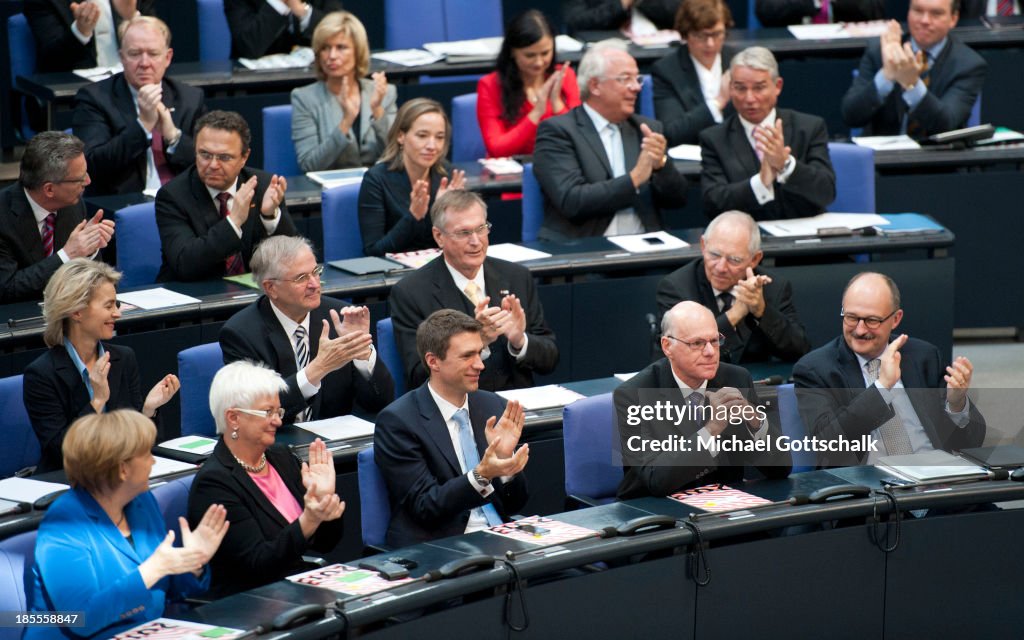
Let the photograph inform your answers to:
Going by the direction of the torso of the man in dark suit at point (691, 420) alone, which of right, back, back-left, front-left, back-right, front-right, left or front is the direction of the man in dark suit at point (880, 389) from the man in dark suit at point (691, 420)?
left

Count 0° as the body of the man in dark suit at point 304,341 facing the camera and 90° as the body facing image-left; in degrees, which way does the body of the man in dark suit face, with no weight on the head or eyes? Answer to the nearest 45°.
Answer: approximately 315°

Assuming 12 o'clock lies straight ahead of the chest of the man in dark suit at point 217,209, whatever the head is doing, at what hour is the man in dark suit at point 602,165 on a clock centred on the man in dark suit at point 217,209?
the man in dark suit at point 602,165 is roughly at 10 o'clock from the man in dark suit at point 217,209.

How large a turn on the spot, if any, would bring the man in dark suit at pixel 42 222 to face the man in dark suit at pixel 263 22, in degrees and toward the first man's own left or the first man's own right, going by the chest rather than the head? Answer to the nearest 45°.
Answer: approximately 90° to the first man's own left

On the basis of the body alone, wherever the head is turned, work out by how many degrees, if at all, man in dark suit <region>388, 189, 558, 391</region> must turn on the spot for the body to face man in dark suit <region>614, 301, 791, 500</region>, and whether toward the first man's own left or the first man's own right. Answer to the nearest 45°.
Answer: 0° — they already face them

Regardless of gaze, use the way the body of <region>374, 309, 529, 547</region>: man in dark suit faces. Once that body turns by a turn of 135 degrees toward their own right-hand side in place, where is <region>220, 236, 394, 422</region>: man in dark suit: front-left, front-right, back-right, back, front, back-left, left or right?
front-right

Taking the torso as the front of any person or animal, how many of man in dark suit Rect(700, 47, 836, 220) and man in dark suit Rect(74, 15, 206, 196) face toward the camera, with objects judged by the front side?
2

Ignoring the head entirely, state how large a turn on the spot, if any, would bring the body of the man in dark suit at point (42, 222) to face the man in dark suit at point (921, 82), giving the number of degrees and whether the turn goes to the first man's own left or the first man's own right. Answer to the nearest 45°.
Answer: approximately 45° to the first man's own left

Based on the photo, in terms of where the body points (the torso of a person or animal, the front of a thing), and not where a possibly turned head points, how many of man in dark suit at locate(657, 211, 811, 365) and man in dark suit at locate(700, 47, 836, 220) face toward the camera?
2

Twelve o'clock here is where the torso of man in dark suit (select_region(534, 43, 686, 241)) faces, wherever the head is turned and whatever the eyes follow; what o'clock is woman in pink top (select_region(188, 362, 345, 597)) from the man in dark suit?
The woman in pink top is roughly at 2 o'clock from the man in dark suit.
